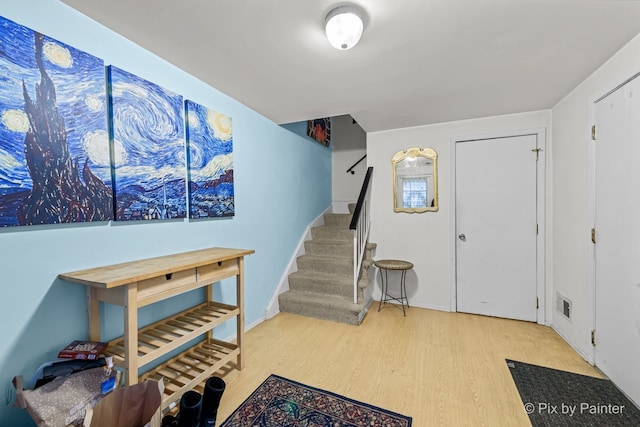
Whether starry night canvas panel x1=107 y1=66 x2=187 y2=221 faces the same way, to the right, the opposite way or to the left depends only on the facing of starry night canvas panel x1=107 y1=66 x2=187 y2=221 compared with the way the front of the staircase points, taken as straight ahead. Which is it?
to the left

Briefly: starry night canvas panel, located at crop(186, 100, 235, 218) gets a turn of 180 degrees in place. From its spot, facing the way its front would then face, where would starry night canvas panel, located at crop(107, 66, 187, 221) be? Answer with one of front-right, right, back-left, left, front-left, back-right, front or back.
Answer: left

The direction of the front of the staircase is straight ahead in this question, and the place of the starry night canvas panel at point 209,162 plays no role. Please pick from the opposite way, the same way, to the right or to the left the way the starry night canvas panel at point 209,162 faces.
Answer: to the left

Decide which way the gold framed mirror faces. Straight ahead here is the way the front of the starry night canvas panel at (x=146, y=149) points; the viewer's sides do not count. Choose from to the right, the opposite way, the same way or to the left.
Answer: to the right

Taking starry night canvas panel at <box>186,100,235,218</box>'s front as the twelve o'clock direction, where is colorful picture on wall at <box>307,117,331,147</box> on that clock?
The colorful picture on wall is roughly at 9 o'clock from the starry night canvas panel.

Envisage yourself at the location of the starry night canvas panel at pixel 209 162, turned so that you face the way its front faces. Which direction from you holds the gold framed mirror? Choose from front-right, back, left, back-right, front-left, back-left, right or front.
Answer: front-left

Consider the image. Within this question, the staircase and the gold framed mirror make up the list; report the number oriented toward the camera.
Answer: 2

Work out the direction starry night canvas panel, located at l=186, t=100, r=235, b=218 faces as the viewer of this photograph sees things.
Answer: facing the viewer and to the right of the viewer

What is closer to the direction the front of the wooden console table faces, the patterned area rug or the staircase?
the patterned area rug

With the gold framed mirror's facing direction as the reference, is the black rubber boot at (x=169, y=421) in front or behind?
in front

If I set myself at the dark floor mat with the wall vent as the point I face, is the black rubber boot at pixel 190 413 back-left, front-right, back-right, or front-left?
back-left

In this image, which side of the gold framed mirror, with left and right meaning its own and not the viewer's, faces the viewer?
front

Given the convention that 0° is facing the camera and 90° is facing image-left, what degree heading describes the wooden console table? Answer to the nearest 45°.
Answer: approximately 315°
